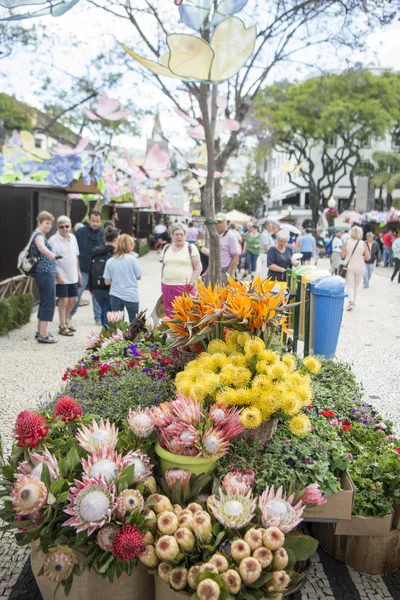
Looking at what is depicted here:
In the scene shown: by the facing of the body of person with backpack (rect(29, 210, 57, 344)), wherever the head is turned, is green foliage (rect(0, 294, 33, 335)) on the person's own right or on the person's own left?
on the person's own left

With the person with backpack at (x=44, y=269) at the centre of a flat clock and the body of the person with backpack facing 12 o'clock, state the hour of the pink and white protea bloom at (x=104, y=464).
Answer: The pink and white protea bloom is roughly at 3 o'clock from the person with backpack.

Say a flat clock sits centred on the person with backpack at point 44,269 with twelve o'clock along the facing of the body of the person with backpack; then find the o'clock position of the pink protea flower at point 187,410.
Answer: The pink protea flower is roughly at 3 o'clock from the person with backpack.

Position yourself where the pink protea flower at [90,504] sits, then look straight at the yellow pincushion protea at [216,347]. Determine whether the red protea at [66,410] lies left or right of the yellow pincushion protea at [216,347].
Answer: left

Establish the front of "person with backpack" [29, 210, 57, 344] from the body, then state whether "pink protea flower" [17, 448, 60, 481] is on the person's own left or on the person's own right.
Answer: on the person's own right

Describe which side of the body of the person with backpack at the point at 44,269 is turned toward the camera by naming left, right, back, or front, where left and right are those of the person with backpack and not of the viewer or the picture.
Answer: right

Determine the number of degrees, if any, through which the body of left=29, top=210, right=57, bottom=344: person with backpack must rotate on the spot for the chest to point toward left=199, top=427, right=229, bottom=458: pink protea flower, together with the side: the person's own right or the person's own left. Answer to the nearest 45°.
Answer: approximately 90° to the person's own right

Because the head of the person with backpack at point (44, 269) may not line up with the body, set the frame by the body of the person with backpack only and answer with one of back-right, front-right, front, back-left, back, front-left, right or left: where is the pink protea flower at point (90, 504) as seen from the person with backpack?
right
